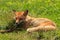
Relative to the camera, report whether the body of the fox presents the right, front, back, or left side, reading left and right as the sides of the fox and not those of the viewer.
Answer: left
